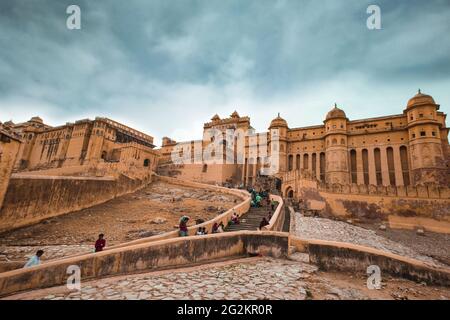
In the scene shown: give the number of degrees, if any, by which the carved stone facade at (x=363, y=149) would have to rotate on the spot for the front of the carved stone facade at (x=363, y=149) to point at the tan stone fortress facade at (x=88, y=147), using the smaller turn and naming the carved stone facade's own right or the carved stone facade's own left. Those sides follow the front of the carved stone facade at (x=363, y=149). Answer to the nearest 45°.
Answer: approximately 45° to the carved stone facade's own right

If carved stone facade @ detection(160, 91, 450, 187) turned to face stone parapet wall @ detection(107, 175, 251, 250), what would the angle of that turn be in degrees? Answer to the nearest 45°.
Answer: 0° — it already faces it

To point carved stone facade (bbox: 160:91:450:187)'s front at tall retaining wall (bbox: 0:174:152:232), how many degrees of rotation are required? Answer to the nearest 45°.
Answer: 0° — it already faces it

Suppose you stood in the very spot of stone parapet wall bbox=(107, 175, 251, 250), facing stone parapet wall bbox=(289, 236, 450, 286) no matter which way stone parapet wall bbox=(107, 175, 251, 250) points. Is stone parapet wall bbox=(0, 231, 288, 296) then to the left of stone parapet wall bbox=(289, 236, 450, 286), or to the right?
right

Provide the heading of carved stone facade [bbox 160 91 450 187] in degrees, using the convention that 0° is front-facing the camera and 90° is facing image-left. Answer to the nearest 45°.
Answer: approximately 45°

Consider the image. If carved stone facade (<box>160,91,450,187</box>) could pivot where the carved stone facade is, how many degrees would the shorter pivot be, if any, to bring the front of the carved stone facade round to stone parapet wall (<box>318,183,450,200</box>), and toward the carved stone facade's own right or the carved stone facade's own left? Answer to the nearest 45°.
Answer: approximately 45° to the carved stone facade's own left
